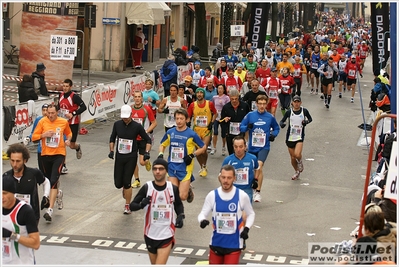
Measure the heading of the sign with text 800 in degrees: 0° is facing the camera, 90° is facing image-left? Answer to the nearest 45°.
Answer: approximately 0°

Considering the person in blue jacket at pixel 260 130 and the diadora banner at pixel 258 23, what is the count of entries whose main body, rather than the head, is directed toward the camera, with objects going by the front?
2

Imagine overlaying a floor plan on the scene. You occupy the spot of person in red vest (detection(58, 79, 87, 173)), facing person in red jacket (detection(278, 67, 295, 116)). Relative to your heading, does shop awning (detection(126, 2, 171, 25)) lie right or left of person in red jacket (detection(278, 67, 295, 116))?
left

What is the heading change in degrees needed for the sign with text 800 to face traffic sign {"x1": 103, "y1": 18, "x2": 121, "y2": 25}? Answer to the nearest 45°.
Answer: approximately 180°
